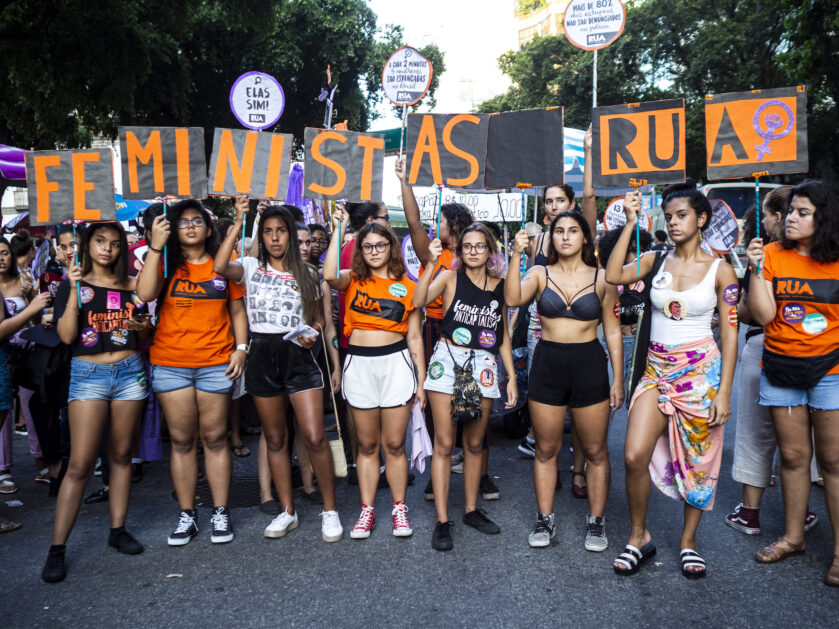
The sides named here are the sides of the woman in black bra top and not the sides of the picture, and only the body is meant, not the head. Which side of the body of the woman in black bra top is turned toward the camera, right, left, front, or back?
front

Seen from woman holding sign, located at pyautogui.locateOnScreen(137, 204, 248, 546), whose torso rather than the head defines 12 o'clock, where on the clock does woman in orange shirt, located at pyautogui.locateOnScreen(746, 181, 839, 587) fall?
The woman in orange shirt is roughly at 10 o'clock from the woman holding sign.

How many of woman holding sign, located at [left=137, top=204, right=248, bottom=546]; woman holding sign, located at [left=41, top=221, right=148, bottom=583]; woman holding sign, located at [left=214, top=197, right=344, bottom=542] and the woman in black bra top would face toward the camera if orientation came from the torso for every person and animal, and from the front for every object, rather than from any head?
4

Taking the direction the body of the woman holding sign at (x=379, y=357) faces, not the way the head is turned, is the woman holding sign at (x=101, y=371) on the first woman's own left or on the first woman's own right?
on the first woman's own right

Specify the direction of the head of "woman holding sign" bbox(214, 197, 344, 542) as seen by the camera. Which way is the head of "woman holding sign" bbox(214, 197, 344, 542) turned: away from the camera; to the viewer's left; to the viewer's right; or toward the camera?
toward the camera

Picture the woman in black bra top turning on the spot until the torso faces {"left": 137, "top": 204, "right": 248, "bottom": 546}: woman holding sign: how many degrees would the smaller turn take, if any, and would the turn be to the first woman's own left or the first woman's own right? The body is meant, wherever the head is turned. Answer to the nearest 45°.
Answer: approximately 90° to the first woman's own right

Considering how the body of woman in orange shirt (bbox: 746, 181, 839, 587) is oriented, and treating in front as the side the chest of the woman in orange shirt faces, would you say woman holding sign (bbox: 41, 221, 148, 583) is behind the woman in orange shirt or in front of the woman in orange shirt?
in front

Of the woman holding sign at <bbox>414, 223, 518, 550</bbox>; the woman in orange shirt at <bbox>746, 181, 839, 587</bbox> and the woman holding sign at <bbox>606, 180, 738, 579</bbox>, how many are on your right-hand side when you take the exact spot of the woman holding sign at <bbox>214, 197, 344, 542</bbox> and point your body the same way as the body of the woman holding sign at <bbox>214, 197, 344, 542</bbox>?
0

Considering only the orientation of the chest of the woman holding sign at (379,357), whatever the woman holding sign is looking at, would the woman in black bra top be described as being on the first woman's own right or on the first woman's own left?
on the first woman's own left

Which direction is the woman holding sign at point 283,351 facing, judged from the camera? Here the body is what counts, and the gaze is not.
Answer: toward the camera

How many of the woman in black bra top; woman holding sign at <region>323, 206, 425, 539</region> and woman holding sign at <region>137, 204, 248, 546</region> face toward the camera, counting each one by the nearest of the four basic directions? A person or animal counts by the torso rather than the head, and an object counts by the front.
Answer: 3

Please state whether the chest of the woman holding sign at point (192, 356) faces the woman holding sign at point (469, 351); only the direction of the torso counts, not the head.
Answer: no

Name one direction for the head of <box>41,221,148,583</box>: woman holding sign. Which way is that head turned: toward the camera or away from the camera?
toward the camera

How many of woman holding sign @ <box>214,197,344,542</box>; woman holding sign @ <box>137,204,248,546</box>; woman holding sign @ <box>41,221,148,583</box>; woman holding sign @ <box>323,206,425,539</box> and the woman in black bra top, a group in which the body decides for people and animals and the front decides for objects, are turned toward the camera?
5
